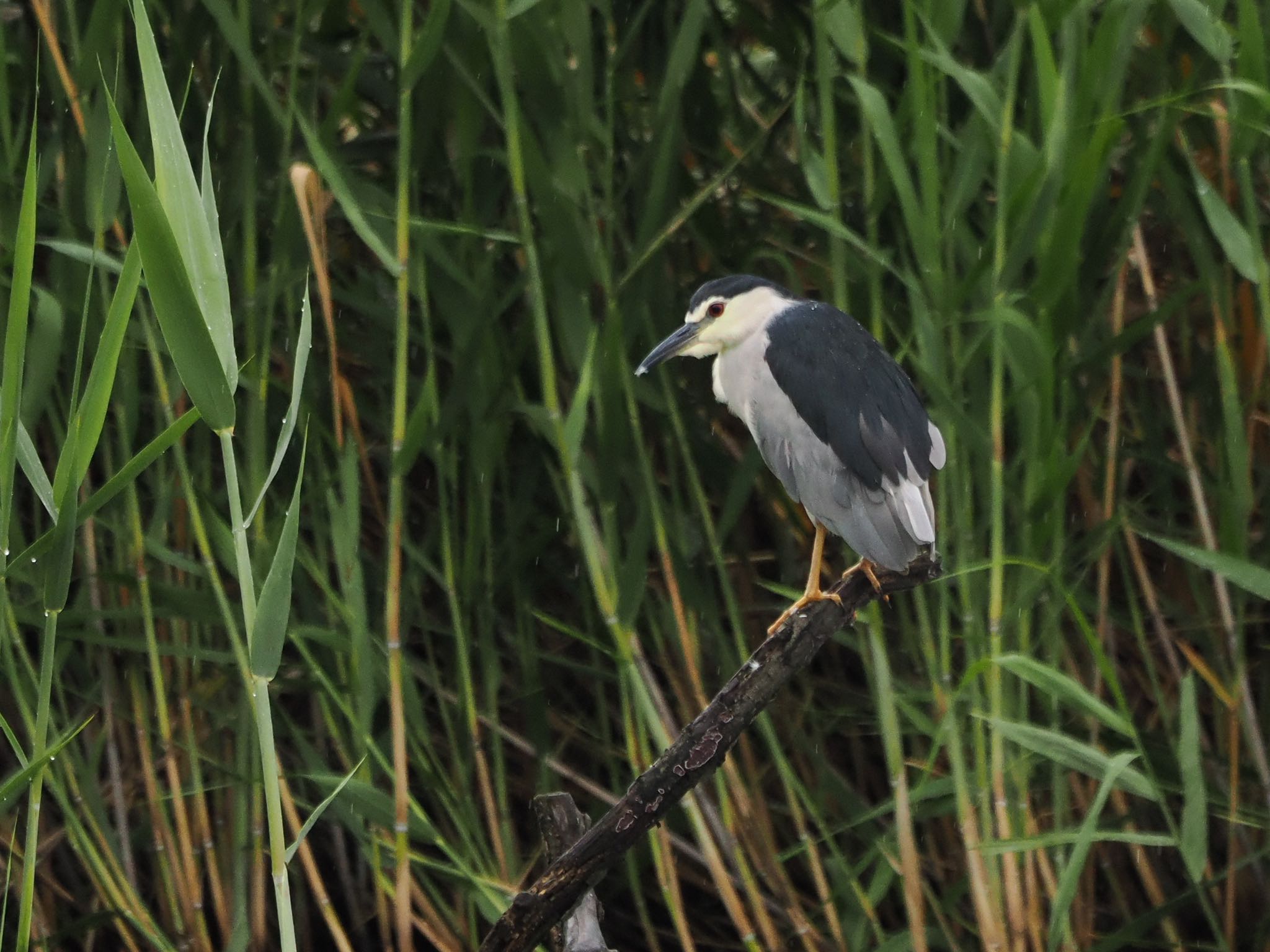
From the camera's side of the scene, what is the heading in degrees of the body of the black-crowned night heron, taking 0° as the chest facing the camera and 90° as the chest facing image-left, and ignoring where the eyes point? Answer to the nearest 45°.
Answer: approximately 90°

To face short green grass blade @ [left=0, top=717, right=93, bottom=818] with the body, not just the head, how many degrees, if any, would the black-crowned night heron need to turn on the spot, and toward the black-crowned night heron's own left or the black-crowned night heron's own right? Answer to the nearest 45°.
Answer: approximately 45° to the black-crowned night heron's own left
